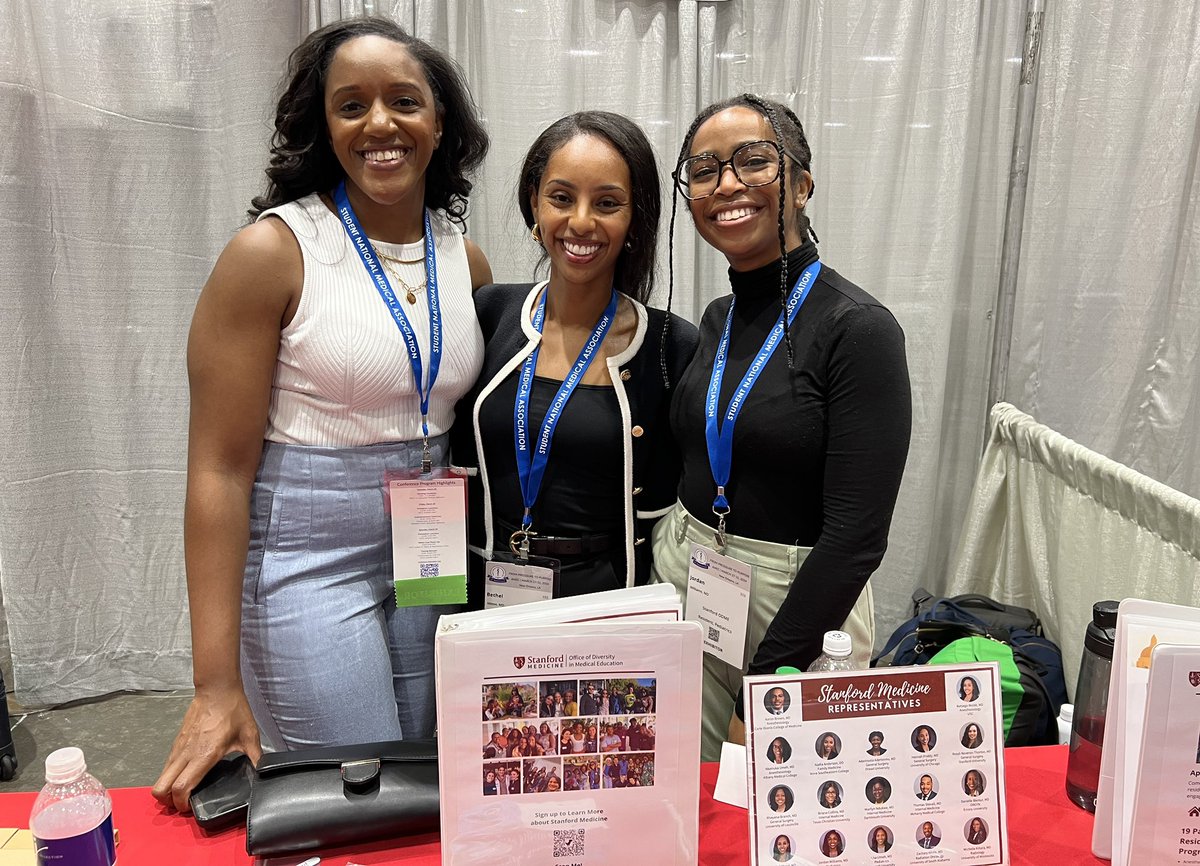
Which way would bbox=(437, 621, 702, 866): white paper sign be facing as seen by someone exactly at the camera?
facing the viewer

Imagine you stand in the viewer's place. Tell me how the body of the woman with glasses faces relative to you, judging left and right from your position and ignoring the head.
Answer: facing the viewer and to the left of the viewer

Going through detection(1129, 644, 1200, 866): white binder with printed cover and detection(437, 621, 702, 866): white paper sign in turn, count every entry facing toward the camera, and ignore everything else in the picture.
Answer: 2

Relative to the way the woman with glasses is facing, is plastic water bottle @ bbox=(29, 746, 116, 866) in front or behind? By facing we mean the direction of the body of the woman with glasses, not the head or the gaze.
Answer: in front

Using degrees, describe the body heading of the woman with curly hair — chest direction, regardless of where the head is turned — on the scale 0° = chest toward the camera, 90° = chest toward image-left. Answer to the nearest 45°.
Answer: approximately 315°

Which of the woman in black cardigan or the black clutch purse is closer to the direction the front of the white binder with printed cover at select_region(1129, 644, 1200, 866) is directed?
the black clutch purse

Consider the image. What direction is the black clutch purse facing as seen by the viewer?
toward the camera

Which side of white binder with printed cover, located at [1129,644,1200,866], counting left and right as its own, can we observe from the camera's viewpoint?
front
